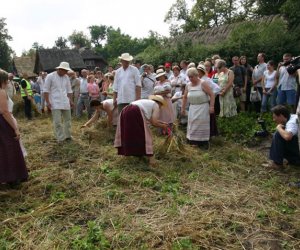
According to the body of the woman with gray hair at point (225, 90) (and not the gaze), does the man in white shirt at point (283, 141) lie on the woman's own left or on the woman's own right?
on the woman's own left

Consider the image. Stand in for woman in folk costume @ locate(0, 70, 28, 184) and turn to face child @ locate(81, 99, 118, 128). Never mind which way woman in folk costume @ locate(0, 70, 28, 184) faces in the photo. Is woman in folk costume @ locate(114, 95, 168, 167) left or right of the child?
right

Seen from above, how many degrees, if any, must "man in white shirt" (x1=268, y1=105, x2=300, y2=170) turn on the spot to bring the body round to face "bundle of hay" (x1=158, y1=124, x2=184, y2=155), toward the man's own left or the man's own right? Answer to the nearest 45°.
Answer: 0° — they already face it

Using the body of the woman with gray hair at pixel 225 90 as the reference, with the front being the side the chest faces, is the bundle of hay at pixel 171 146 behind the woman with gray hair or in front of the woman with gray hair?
in front

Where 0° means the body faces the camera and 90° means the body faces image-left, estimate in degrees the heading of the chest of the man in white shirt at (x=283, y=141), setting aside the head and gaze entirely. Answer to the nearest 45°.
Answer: approximately 90°

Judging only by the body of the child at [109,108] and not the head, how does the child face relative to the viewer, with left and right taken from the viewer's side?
facing to the left of the viewer

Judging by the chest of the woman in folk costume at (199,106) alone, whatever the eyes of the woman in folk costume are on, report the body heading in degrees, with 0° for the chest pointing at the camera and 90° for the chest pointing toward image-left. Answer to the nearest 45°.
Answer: approximately 45°

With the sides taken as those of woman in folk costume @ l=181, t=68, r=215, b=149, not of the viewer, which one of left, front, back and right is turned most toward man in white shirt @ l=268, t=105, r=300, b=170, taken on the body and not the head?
left

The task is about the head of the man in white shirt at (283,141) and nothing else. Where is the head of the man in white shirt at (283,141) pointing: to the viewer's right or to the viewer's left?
to the viewer's left

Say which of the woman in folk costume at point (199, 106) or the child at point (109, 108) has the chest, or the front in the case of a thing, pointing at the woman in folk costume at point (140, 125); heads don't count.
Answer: the woman in folk costume at point (199, 106)
